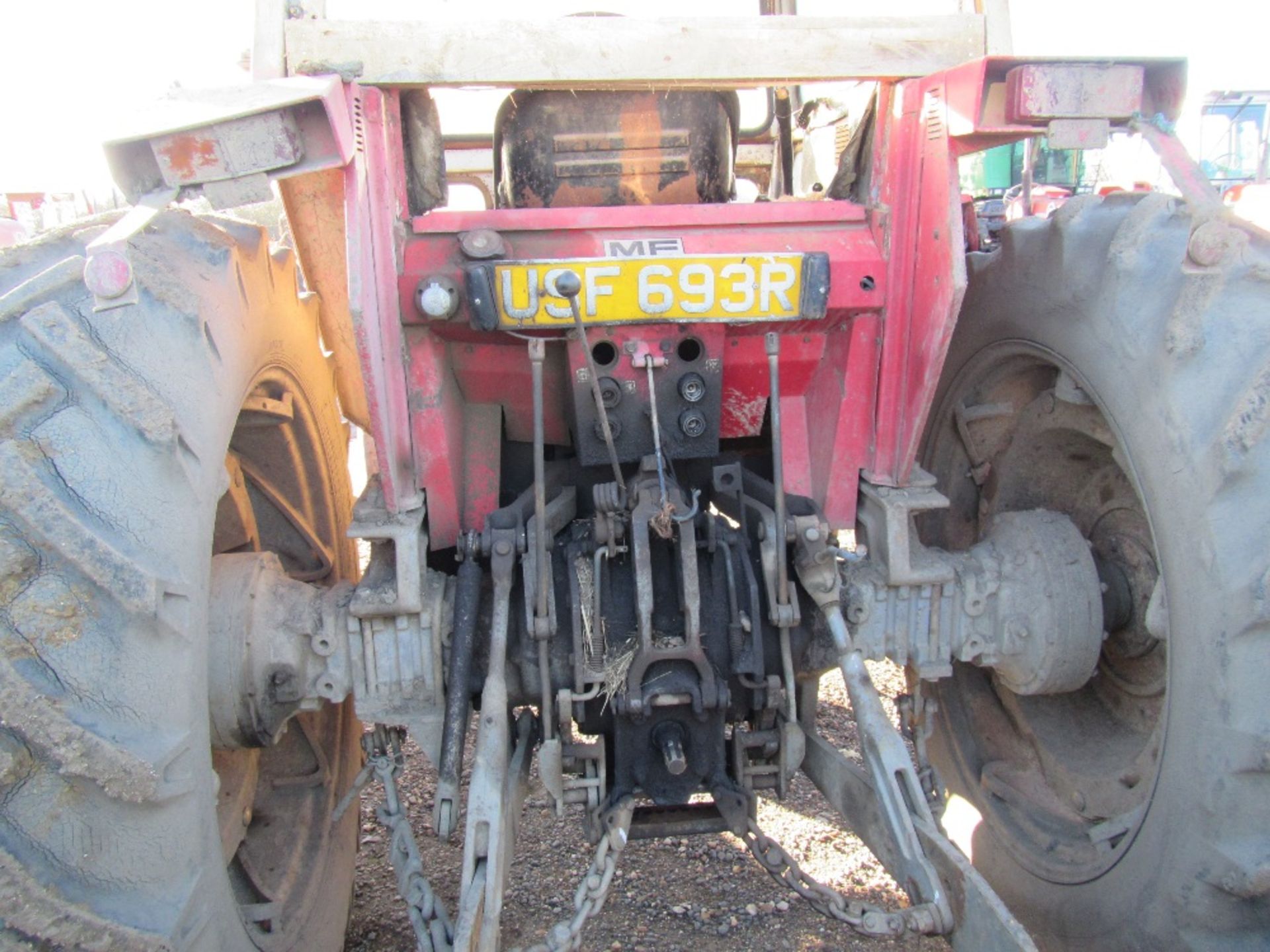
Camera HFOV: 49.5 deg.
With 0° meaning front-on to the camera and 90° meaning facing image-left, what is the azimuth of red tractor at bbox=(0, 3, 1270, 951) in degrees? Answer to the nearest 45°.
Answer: approximately 180°

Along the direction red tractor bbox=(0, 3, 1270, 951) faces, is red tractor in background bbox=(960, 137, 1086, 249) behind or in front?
in front
